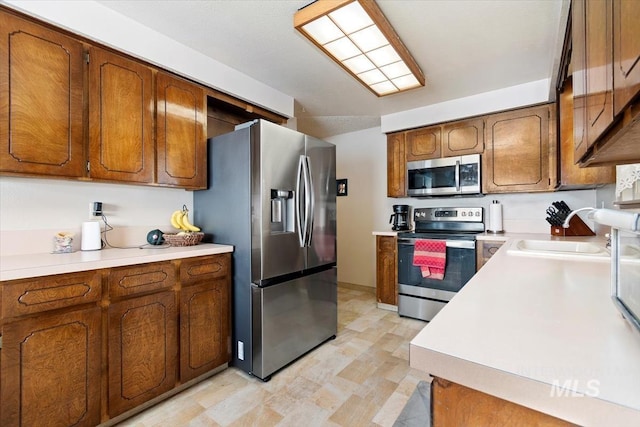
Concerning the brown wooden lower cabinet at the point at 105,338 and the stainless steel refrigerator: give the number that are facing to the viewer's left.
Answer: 0

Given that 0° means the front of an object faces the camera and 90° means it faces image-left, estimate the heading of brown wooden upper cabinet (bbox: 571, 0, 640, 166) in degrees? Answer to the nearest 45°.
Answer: approximately 90°

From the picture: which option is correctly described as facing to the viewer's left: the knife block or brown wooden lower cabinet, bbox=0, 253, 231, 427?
the knife block

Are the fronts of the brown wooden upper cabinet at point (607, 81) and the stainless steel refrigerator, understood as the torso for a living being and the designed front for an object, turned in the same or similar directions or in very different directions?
very different directions

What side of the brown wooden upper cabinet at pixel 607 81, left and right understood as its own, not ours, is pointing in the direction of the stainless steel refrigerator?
front

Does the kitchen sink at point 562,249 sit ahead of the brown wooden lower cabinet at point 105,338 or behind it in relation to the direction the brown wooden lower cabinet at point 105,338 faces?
ahead

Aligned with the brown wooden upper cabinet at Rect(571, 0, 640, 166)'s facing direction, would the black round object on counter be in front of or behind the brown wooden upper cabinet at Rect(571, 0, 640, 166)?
in front

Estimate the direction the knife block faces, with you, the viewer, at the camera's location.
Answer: facing to the left of the viewer

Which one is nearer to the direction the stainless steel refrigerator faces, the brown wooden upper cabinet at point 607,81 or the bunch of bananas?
the brown wooden upper cabinet
